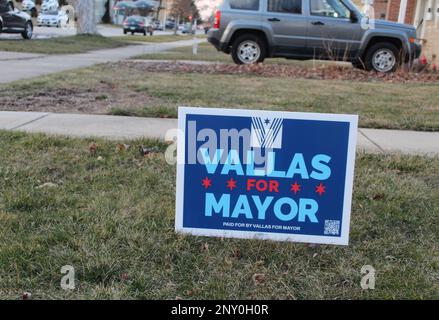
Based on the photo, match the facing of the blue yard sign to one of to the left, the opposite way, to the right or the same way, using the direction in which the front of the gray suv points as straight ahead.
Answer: to the right

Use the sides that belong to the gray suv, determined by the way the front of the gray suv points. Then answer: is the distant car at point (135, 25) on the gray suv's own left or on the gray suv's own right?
on the gray suv's own left

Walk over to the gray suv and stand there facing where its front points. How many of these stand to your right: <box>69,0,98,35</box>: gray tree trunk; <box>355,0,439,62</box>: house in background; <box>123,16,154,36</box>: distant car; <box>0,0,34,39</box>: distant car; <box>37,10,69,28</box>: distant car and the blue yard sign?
1

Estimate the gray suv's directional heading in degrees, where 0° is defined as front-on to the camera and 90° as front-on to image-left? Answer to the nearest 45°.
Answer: approximately 270°

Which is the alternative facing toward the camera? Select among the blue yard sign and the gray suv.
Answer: the blue yard sign

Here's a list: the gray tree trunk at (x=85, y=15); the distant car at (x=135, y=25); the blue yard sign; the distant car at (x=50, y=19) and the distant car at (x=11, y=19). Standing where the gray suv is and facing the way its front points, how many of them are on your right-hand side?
1

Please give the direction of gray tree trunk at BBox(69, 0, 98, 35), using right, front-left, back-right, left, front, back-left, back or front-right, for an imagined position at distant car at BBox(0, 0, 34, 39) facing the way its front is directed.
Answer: front-left

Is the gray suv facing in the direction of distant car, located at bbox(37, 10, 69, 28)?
no

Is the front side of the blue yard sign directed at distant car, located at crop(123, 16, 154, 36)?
no

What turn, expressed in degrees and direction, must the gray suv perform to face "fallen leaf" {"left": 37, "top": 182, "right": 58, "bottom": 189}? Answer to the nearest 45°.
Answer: approximately 90° to its right

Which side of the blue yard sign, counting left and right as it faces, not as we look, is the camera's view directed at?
front

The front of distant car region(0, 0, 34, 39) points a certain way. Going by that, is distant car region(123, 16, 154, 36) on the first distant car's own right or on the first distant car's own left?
on the first distant car's own left
